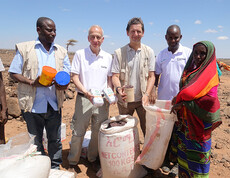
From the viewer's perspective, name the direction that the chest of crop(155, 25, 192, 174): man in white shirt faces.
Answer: toward the camera

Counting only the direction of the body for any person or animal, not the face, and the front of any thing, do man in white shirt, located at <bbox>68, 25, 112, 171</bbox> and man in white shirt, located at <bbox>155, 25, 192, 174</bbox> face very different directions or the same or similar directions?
same or similar directions

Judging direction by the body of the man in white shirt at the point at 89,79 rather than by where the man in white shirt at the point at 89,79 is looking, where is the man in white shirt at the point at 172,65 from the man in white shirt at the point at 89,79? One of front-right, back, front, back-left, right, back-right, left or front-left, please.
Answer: left

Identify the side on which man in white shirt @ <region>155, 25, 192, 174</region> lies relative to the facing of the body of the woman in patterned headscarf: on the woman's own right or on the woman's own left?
on the woman's own right

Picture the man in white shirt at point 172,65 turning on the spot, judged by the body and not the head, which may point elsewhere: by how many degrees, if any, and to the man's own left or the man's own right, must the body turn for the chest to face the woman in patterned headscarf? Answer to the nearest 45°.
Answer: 0° — they already face them

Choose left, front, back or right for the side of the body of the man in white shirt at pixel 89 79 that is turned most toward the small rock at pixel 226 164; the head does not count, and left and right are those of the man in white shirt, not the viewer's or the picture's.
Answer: left

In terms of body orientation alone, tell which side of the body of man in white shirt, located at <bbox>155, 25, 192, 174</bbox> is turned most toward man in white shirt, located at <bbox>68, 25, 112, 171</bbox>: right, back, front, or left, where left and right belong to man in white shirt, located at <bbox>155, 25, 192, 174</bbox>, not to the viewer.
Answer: right

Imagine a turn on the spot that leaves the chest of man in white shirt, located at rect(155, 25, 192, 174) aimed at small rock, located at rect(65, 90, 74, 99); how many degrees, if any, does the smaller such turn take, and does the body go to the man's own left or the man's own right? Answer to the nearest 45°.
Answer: approximately 135° to the man's own right

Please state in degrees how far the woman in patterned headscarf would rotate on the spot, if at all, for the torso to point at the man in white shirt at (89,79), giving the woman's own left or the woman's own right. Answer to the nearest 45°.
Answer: approximately 45° to the woman's own right

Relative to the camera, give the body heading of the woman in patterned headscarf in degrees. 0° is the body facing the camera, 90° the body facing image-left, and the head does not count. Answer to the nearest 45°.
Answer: approximately 45°

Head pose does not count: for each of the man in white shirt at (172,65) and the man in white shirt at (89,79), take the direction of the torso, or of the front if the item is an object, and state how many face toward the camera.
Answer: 2

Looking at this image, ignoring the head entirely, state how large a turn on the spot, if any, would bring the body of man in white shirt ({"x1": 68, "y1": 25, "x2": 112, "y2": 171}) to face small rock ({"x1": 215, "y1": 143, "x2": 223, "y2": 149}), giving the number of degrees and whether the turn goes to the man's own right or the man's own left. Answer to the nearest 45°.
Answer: approximately 90° to the man's own left

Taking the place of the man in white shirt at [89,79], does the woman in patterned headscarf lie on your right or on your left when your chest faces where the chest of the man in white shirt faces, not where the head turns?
on your left

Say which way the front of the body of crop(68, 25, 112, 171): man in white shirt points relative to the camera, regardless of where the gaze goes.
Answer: toward the camera

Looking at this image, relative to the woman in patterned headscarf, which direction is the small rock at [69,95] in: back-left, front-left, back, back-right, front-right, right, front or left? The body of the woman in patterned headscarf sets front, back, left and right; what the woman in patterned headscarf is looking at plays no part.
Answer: right

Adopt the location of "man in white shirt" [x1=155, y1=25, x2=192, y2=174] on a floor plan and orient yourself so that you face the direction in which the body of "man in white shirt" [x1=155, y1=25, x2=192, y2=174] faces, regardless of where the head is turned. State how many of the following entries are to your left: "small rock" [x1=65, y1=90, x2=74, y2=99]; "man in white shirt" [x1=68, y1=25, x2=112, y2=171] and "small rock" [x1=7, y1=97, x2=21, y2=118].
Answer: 0

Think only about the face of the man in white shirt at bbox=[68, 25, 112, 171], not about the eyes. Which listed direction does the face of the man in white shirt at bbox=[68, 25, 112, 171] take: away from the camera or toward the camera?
toward the camera
